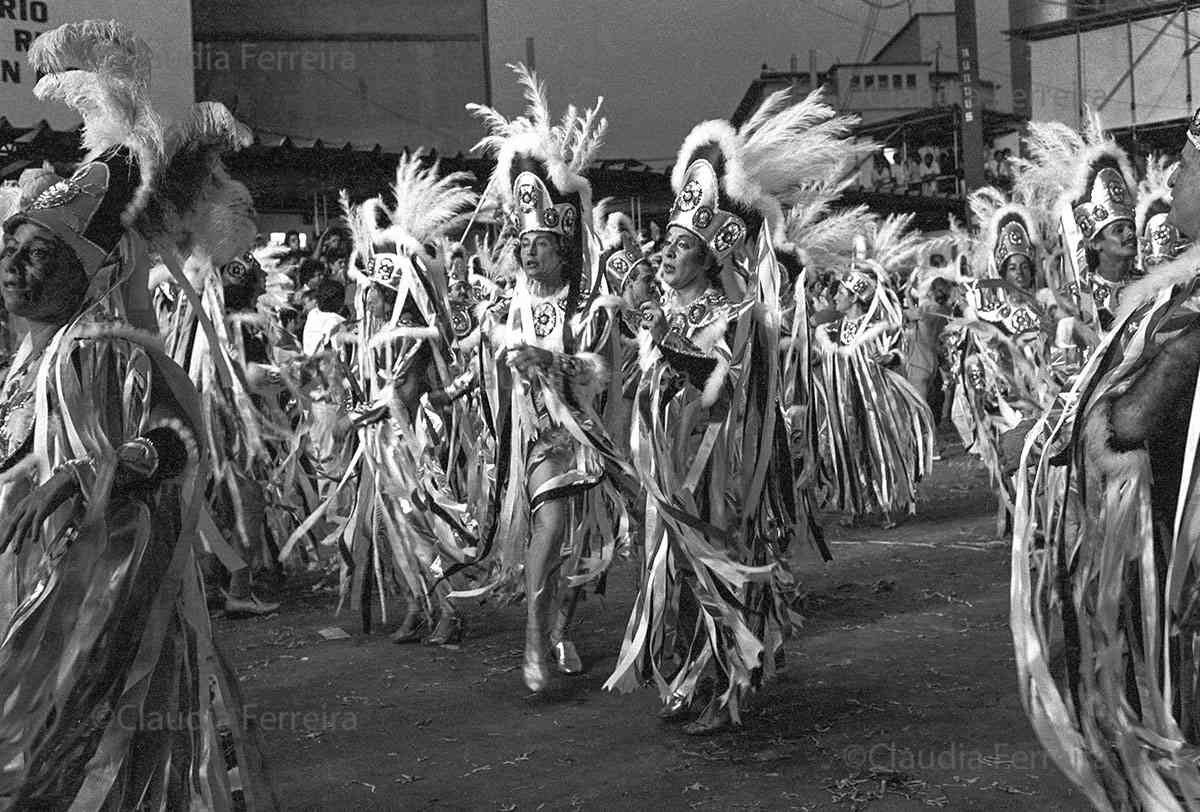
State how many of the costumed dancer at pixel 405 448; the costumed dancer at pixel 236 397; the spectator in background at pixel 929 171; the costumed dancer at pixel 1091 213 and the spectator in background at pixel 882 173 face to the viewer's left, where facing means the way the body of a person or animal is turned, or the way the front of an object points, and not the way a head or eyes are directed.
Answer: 1

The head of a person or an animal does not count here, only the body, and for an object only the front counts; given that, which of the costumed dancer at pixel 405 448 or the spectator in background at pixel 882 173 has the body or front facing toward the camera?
the spectator in background

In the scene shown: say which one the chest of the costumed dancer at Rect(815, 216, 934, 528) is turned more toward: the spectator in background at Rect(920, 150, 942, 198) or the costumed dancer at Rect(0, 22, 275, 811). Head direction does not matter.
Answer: the costumed dancer

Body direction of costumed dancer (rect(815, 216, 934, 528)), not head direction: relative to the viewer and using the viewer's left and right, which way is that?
facing the viewer and to the left of the viewer

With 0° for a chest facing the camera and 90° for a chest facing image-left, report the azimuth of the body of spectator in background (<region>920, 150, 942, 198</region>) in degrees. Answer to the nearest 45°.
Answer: approximately 0°

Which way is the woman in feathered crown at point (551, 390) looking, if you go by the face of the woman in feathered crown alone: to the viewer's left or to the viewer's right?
to the viewer's left

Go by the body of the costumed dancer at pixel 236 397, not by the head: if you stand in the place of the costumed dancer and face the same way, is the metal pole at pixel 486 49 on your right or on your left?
on your left

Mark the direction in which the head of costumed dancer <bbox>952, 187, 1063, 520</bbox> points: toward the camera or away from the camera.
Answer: toward the camera

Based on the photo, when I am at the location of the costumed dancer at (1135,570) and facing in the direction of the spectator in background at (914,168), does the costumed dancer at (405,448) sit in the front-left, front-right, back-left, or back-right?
front-left

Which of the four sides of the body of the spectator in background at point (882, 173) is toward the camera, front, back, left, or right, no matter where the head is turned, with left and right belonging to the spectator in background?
front

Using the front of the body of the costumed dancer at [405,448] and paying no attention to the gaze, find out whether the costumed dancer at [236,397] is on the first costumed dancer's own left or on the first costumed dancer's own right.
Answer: on the first costumed dancer's own right
